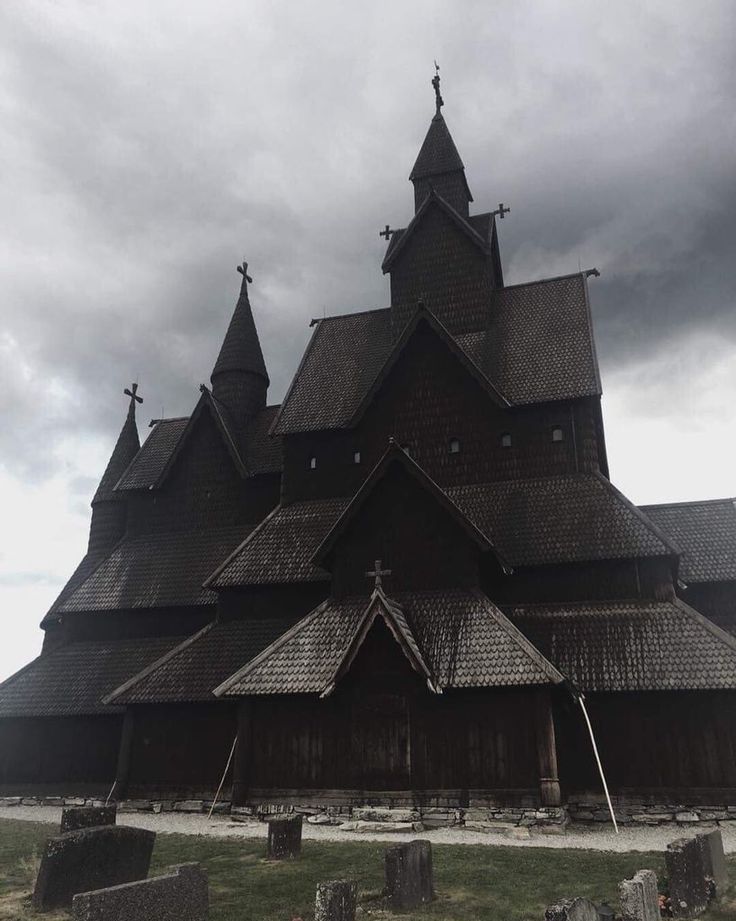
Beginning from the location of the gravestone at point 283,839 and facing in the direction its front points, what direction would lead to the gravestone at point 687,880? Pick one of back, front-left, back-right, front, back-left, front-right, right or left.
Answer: front-left

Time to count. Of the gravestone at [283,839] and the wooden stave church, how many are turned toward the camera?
2

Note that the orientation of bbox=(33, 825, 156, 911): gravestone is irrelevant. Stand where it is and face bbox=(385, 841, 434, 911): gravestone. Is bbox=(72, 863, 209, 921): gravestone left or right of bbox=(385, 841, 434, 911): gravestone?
right

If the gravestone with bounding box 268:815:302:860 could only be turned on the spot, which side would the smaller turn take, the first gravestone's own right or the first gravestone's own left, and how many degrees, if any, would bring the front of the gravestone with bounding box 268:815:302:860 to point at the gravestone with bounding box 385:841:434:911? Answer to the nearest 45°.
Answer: approximately 45° to the first gravestone's own left

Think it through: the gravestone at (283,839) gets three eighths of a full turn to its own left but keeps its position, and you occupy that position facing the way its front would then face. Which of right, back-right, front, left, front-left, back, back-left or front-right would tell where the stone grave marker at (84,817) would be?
back-left

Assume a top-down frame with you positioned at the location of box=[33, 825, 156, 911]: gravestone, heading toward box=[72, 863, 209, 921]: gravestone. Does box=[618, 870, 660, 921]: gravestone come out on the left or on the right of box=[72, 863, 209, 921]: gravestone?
left

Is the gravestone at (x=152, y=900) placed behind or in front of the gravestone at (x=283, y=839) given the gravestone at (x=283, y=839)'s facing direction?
in front

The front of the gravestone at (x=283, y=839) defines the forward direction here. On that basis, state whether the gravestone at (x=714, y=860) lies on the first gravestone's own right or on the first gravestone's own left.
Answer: on the first gravestone's own left

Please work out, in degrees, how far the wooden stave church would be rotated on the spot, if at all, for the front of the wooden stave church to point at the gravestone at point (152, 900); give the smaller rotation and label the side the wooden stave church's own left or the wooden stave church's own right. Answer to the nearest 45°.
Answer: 0° — it already faces it

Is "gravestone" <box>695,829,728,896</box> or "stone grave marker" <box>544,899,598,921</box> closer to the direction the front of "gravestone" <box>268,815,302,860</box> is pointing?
the stone grave marker

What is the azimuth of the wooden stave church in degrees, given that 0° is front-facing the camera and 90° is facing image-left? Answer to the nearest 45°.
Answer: approximately 0°

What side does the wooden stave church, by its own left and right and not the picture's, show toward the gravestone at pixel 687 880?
front

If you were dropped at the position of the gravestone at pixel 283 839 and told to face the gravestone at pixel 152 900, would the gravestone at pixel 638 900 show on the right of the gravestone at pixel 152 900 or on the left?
left
